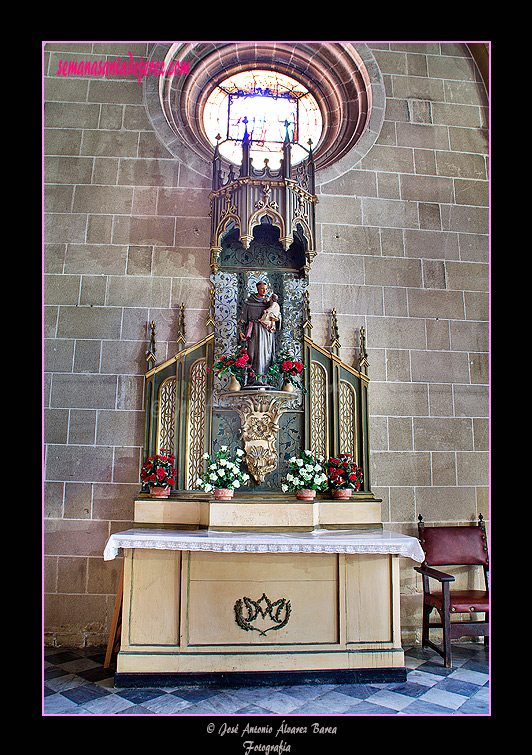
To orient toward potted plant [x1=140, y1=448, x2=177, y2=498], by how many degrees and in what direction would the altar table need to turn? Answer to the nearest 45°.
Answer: approximately 135° to its right

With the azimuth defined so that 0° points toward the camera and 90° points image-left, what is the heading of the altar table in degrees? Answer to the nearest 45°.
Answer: approximately 0°

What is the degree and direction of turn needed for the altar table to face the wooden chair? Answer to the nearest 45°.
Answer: approximately 135° to its left

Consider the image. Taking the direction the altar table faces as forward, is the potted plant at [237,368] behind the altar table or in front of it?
behind

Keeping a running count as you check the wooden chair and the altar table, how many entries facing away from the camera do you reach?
0

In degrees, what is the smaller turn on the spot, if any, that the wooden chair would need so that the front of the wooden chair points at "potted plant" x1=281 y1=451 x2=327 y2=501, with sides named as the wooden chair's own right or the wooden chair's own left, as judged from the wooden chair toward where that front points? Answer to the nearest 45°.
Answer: approximately 90° to the wooden chair's own right
